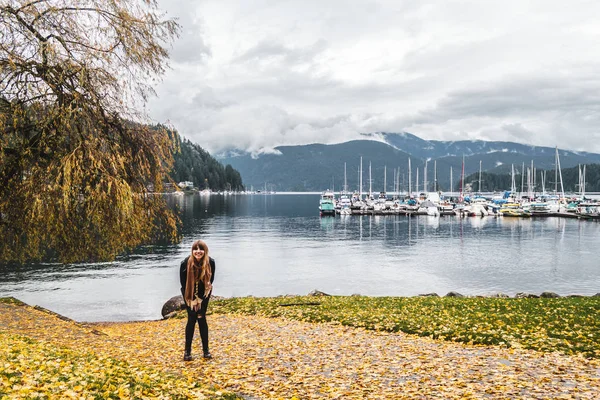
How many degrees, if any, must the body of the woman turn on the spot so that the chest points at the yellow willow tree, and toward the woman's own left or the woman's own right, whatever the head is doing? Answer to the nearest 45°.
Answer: approximately 135° to the woman's own right

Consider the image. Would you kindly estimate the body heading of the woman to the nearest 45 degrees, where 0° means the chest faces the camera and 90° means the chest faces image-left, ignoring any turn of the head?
approximately 0°
